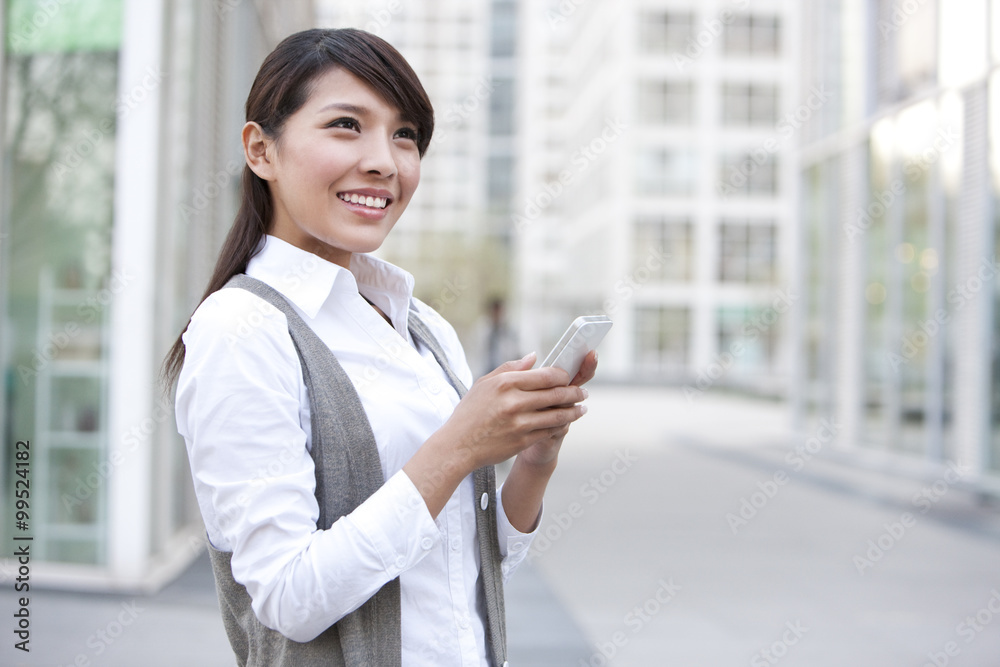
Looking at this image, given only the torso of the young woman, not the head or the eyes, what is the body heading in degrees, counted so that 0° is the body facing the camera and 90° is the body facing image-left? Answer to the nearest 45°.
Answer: approximately 315°

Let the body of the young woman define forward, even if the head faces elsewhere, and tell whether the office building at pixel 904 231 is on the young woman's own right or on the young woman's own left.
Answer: on the young woman's own left

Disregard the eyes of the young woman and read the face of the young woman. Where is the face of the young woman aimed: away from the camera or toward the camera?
toward the camera
